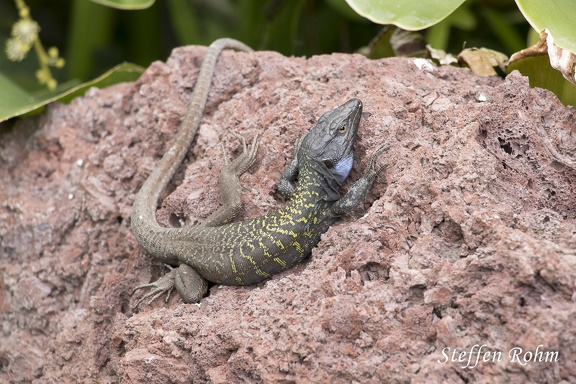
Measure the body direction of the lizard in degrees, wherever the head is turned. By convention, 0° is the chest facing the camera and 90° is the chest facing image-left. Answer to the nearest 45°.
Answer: approximately 225°

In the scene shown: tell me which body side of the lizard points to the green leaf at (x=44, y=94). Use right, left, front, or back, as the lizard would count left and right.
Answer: left

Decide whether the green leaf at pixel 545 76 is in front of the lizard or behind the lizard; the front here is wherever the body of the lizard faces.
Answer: in front

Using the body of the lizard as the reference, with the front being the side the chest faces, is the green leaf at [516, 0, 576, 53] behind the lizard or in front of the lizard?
in front

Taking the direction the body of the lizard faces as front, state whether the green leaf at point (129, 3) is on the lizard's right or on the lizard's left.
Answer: on the lizard's left
